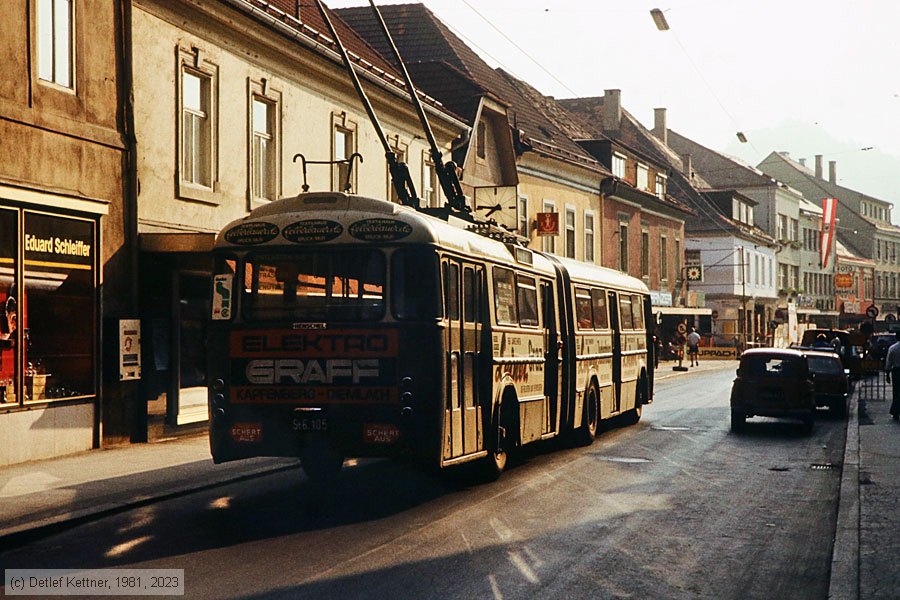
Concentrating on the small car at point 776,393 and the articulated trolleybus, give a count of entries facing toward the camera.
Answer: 0

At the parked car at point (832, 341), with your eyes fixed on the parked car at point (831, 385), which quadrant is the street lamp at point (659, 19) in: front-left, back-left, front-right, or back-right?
front-right

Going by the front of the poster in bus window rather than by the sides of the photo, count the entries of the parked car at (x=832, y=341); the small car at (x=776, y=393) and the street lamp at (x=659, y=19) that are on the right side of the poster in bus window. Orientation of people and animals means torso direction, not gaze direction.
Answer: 0

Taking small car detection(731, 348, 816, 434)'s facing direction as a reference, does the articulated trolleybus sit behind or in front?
behind

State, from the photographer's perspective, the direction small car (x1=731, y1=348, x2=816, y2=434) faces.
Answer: facing away from the viewer

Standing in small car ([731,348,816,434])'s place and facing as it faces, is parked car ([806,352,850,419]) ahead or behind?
ahead

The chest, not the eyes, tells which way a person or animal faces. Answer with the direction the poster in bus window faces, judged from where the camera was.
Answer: facing the viewer

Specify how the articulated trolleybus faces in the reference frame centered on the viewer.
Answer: facing away from the viewer and to the right of the viewer

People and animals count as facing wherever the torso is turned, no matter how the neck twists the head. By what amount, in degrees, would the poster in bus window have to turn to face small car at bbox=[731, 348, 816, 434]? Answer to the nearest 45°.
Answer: approximately 135° to its left

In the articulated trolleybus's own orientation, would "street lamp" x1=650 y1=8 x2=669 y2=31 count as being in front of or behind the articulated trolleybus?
in front

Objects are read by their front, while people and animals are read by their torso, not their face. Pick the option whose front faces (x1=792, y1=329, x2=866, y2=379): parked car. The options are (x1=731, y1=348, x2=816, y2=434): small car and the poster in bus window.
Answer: the small car

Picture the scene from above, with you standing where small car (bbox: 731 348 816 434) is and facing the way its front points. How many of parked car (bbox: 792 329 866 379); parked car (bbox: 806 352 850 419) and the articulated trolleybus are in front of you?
2

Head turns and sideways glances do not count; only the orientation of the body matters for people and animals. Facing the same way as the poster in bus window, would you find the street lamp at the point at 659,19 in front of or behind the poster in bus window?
behind
